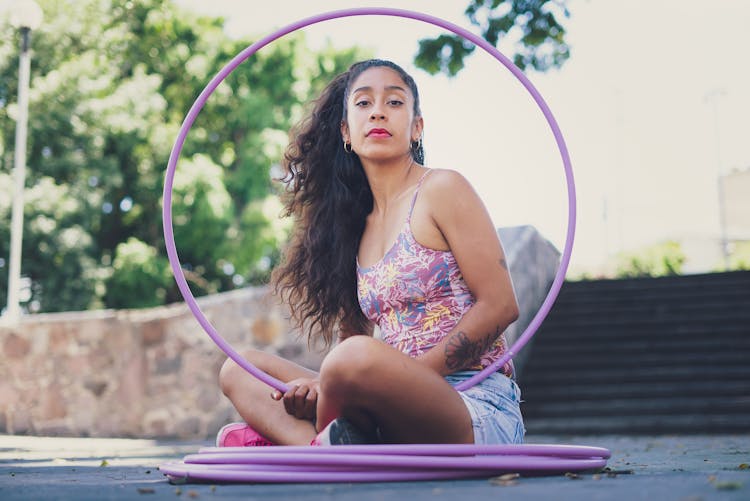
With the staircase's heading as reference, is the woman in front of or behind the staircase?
in front

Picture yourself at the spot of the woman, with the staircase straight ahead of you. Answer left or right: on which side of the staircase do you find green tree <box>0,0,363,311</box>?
left

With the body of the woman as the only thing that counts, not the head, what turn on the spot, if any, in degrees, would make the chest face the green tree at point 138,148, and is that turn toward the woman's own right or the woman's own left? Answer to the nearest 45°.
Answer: approximately 135° to the woman's own right

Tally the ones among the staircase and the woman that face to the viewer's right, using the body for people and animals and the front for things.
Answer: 0

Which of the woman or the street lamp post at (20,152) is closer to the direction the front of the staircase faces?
the woman

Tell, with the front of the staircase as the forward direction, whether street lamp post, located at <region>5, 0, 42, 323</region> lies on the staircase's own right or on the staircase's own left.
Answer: on the staircase's own right

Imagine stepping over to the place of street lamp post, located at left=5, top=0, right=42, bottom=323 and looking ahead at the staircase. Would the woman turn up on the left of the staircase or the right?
right
